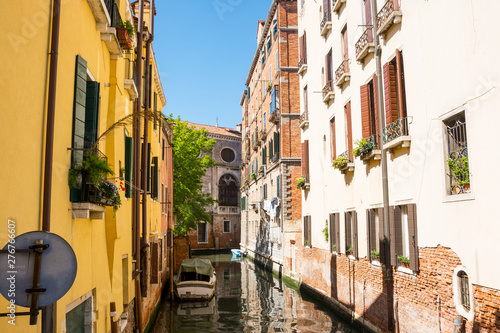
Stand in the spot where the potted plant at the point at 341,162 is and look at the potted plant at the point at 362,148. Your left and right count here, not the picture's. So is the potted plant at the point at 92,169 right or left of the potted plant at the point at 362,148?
right

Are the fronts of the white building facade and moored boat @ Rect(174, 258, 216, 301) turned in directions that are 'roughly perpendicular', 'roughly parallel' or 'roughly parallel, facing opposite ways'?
roughly perpendicular

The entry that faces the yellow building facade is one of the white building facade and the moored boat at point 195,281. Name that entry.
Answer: the white building facade

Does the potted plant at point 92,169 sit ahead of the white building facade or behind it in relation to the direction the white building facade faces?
ahead

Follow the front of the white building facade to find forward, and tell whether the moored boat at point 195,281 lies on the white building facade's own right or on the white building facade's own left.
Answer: on the white building facade's own right

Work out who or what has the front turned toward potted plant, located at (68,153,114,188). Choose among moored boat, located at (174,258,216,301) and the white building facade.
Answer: the white building facade

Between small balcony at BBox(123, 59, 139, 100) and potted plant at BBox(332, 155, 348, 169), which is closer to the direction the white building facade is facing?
the small balcony
